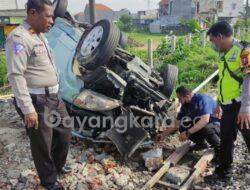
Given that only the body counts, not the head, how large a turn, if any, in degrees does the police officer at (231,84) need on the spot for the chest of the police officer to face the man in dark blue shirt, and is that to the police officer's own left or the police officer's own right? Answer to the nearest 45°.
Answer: approximately 90° to the police officer's own right

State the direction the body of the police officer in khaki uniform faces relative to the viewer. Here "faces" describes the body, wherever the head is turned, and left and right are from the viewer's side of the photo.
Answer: facing the viewer and to the right of the viewer

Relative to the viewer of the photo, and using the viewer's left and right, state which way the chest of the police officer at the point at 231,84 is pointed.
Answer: facing the viewer and to the left of the viewer

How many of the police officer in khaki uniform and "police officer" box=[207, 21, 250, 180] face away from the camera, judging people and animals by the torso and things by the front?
0

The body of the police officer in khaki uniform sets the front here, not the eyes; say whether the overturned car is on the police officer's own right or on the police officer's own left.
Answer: on the police officer's own left

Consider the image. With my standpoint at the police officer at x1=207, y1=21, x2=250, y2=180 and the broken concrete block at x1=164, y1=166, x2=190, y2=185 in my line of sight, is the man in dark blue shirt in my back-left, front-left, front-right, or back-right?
front-right

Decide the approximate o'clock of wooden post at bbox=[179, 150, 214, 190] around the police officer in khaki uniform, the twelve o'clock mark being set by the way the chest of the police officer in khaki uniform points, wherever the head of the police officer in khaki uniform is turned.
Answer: The wooden post is roughly at 10 o'clock from the police officer in khaki uniform.

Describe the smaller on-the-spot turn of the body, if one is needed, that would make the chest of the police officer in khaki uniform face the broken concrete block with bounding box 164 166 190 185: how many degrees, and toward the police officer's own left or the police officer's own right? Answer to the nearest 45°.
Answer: approximately 45° to the police officer's own left
